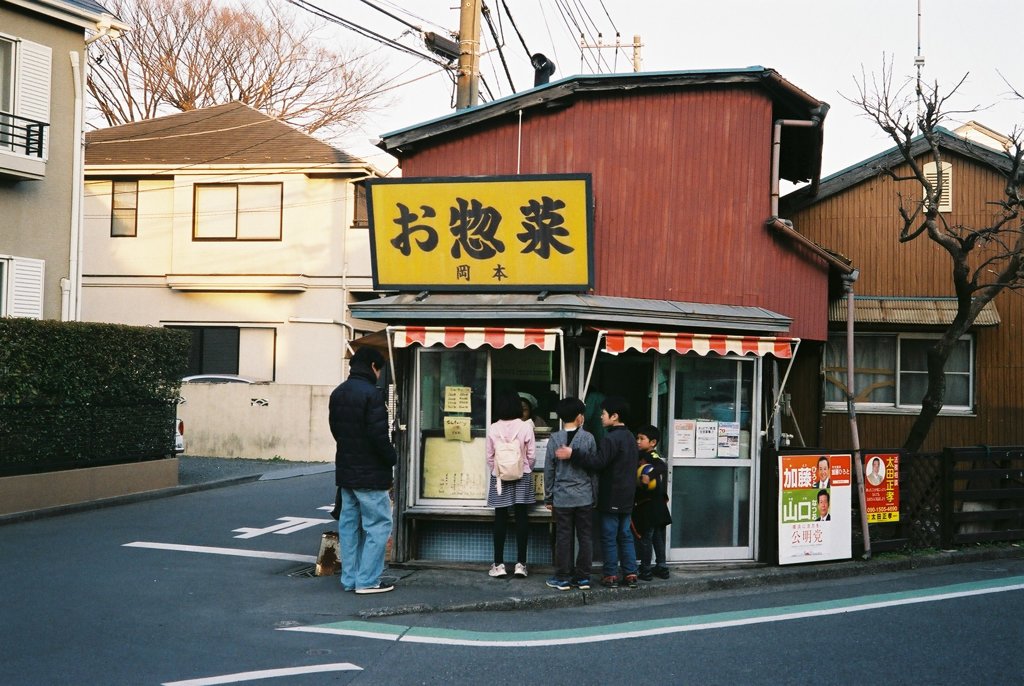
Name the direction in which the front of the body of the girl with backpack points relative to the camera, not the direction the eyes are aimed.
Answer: away from the camera

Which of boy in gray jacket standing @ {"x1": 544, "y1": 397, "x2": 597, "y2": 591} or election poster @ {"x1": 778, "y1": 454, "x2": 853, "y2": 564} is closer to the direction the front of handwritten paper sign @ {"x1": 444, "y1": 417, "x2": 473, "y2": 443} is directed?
the boy in gray jacket standing

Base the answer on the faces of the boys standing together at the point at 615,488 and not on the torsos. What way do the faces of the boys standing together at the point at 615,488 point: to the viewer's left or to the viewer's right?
to the viewer's left

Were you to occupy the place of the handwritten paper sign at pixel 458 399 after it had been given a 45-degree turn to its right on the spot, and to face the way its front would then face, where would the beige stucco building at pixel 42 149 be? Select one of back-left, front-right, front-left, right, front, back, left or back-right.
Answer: right

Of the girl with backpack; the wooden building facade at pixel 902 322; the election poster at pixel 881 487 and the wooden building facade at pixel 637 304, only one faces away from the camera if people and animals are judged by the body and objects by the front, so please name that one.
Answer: the girl with backpack

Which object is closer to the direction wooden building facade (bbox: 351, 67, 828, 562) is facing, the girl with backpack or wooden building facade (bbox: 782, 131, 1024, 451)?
the girl with backpack

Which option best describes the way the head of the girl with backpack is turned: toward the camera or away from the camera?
away from the camera

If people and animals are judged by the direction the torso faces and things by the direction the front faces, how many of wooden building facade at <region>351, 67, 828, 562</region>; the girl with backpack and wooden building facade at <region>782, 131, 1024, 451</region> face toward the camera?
2

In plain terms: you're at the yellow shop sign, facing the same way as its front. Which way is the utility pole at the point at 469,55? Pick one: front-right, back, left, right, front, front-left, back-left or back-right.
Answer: back

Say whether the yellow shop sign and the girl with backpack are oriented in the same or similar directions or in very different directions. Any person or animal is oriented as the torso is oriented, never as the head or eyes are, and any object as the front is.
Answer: very different directions
